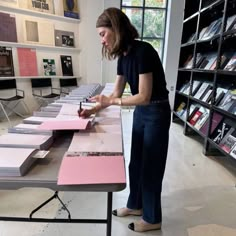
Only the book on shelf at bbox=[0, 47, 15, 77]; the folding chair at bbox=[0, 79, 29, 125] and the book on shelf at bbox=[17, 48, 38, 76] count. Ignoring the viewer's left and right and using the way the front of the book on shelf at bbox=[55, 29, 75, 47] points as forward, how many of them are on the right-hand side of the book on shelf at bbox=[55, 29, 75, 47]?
3

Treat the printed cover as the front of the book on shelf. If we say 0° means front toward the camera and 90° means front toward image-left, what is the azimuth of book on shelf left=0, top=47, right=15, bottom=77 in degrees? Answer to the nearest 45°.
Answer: approximately 0°

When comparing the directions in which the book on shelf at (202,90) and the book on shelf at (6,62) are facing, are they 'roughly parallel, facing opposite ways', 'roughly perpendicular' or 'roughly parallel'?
roughly perpendicular

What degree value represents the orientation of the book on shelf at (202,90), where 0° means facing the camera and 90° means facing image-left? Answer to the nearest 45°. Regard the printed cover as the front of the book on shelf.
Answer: approximately 45°

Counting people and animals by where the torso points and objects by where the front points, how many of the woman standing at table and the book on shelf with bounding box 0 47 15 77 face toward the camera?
1

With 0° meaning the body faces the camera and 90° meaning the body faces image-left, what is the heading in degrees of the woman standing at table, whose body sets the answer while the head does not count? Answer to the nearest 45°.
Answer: approximately 90°

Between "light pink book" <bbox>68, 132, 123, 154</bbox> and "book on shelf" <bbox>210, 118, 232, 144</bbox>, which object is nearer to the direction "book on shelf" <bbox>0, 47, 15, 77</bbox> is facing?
the light pink book

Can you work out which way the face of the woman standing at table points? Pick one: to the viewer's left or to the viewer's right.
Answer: to the viewer's left

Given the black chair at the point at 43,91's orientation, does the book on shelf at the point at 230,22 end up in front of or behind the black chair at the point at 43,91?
in front
